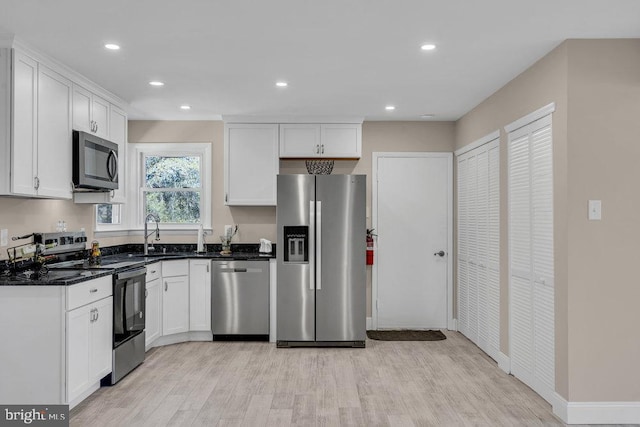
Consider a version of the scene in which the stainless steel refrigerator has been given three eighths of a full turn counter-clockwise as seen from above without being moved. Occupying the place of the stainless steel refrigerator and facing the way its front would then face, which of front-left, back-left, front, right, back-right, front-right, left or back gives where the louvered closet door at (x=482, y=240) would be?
front-right

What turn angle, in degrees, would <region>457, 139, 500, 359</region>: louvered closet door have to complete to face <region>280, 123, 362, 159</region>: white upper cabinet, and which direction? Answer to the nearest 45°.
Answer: approximately 45° to its right

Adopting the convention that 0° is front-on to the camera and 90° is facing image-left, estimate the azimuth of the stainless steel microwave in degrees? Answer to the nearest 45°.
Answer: approximately 315°

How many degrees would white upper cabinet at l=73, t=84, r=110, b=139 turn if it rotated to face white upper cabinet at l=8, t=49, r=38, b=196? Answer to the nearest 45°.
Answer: approximately 90° to its right
